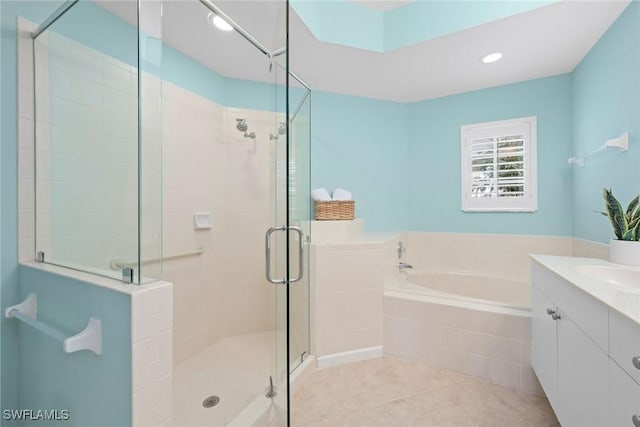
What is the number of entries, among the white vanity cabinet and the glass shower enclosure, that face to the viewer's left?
1

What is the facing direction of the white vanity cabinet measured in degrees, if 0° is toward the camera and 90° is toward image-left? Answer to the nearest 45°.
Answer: approximately 90°

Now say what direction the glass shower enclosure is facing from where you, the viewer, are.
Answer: facing the viewer and to the right of the viewer

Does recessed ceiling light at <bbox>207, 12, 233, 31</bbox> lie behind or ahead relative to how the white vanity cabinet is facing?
ahead

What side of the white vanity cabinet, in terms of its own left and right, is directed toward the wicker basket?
front

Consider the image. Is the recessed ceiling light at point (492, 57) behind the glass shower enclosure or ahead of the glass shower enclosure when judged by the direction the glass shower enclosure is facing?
ahead

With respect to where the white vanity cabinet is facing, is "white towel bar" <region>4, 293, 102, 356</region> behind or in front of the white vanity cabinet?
in front

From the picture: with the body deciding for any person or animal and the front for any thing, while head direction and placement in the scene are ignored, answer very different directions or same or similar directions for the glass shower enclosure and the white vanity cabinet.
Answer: very different directions

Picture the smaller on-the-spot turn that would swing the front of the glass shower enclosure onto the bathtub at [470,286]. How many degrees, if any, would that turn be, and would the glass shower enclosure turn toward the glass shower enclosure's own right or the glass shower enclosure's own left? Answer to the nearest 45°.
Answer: approximately 45° to the glass shower enclosure's own left

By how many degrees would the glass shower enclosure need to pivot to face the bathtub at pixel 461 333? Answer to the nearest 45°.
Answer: approximately 45° to its left

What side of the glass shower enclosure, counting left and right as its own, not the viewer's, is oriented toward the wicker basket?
left

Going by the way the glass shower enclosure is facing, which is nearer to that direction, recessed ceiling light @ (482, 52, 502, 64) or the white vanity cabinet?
the white vanity cabinet
